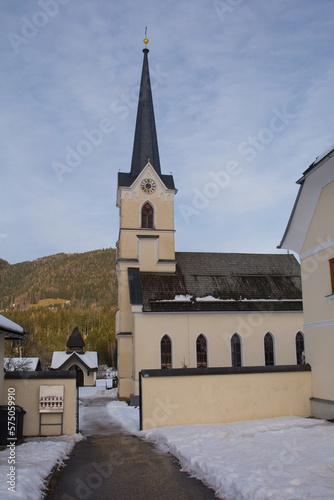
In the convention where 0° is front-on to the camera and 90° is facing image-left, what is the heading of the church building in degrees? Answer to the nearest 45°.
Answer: approximately 90°
